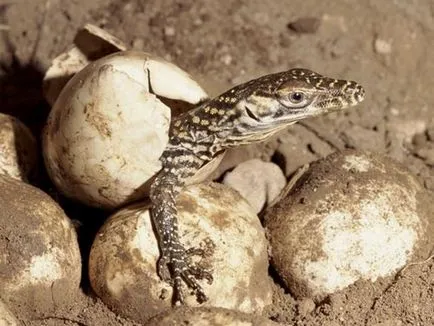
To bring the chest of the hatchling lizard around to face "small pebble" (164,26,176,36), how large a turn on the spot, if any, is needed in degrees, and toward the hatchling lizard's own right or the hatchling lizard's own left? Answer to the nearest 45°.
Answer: approximately 90° to the hatchling lizard's own left

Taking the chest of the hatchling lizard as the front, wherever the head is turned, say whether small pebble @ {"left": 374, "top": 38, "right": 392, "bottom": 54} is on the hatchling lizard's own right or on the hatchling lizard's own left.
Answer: on the hatchling lizard's own left

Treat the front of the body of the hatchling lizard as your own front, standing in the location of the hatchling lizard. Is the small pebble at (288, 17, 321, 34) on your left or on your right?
on your left

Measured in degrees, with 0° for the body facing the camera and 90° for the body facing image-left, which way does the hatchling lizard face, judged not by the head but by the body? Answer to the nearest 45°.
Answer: approximately 270°

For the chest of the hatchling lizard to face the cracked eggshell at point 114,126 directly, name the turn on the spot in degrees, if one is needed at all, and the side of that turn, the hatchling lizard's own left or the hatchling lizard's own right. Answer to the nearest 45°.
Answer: approximately 180°

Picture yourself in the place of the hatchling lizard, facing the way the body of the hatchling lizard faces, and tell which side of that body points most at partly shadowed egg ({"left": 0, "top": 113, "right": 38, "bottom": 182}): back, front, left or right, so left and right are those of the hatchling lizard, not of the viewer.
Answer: back
